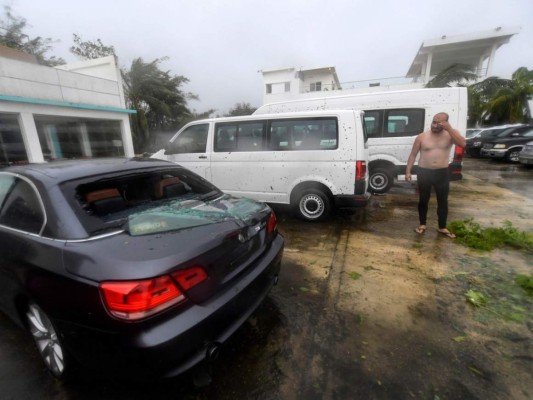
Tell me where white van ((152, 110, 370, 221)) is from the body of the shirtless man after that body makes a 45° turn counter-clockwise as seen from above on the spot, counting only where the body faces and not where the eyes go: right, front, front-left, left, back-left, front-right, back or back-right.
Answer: back-right

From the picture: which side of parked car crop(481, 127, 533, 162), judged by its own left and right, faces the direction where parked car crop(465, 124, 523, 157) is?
right

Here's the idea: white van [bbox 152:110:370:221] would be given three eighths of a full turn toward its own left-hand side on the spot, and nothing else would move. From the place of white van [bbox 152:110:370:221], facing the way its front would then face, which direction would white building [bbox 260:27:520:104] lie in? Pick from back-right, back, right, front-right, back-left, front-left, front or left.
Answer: left

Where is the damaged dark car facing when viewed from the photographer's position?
facing away from the viewer and to the left of the viewer

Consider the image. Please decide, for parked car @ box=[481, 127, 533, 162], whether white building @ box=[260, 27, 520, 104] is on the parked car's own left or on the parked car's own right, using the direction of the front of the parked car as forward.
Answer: on the parked car's own right

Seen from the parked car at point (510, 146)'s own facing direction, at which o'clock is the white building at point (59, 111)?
The white building is roughly at 12 o'clock from the parked car.

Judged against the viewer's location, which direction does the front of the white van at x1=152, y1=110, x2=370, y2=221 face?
facing to the left of the viewer

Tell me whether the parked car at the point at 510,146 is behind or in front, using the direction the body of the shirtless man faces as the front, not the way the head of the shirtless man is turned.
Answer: behind

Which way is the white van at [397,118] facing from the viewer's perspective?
to the viewer's left

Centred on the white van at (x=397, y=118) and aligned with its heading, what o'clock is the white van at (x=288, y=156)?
the white van at (x=288, y=156) is roughly at 10 o'clock from the white van at (x=397, y=118).

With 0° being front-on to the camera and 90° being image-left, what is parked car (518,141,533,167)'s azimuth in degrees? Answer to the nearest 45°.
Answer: approximately 45°

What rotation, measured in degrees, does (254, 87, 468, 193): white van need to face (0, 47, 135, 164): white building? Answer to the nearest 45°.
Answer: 0° — it already faces it

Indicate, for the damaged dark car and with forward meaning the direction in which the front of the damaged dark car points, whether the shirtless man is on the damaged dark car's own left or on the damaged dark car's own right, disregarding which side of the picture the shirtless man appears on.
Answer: on the damaged dark car's own right

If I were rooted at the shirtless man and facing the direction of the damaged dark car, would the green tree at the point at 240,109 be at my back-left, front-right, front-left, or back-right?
back-right

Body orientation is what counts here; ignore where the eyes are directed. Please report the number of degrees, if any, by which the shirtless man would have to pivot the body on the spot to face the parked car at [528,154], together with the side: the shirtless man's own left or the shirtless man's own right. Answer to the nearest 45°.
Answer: approximately 180°
